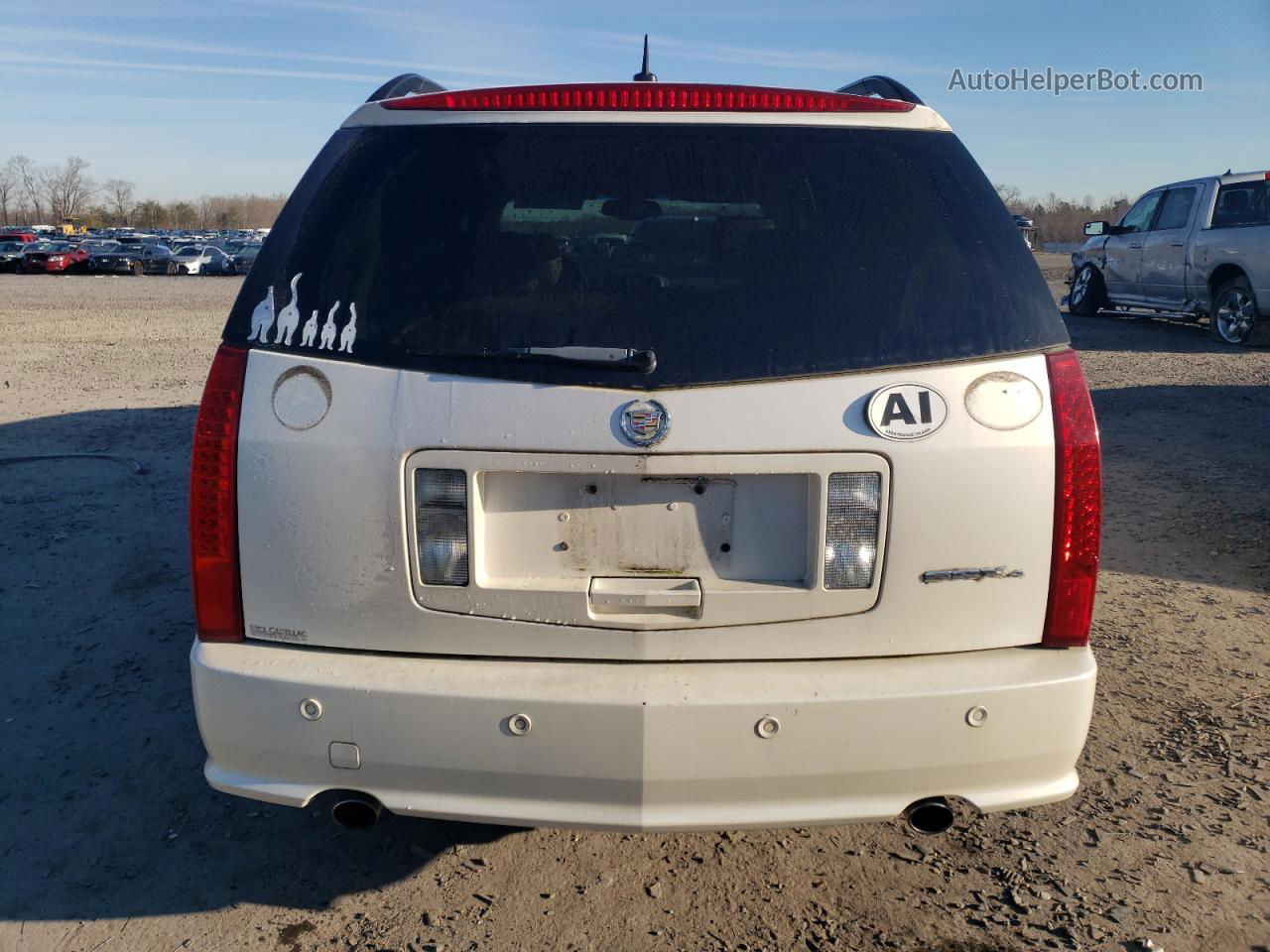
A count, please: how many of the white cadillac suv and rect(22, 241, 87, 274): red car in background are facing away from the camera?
1

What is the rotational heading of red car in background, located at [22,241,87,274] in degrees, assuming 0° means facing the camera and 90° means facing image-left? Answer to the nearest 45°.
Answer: approximately 45°

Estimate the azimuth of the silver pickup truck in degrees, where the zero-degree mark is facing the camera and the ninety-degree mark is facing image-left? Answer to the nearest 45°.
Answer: approximately 135°

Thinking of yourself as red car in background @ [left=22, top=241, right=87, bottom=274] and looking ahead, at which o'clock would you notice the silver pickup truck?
The silver pickup truck is roughly at 10 o'clock from the red car in background.

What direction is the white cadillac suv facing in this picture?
away from the camera

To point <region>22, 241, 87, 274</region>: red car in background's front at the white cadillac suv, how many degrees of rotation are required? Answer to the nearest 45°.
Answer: approximately 45° to its left

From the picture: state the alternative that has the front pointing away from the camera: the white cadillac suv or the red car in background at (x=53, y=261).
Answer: the white cadillac suv

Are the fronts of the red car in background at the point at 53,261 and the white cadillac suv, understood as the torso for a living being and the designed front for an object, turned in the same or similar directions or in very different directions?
very different directions
